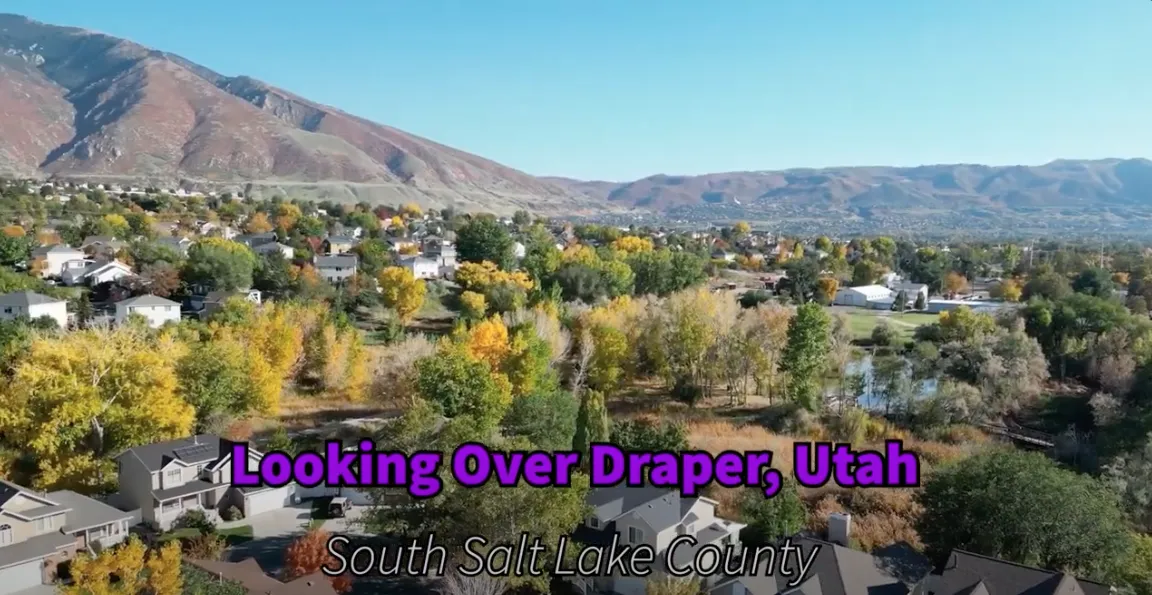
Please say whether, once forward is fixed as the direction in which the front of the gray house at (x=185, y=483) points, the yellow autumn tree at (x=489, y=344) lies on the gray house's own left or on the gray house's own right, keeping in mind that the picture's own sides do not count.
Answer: on the gray house's own left

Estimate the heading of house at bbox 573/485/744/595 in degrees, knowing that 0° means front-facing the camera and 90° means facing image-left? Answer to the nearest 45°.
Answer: approximately 315°

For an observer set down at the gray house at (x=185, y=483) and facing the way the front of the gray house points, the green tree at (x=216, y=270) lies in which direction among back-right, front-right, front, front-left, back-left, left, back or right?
back-left

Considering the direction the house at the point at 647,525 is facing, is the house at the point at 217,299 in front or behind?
behind

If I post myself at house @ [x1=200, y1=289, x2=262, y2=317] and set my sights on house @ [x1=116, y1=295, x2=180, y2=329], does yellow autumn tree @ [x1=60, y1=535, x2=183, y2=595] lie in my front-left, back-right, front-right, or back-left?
front-left

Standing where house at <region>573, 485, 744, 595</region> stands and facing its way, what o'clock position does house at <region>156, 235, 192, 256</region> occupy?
house at <region>156, 235, 192, 256</region> is roughly at 6 o'clock from house at <region>573, 485, 744, 595</region>.

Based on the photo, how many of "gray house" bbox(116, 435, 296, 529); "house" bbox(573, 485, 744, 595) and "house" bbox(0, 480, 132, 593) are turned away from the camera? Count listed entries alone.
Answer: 0

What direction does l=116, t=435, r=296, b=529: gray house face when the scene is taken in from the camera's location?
facing the viewer and to the right of the viewer

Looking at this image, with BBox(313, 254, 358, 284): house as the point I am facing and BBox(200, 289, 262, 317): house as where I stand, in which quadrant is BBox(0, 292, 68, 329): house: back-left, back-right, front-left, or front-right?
back-left

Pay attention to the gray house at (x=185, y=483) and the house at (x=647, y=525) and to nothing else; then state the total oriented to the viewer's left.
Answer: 0

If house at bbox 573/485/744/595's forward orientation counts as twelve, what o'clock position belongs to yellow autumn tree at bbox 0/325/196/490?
The yellow autumn tree is roughly at 5 o'clock from the house.

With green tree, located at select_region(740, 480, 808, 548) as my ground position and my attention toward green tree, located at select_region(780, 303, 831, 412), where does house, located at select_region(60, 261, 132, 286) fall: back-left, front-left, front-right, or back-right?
front-left

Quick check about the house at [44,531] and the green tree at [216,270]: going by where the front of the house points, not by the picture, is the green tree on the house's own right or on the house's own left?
on the house's own left
